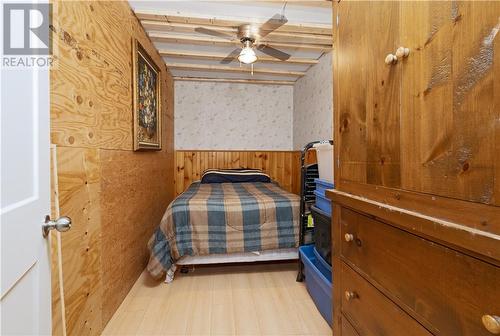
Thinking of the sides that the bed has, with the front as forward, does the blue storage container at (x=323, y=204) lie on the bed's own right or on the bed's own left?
on the bed's own left

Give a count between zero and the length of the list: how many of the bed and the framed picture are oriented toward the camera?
1

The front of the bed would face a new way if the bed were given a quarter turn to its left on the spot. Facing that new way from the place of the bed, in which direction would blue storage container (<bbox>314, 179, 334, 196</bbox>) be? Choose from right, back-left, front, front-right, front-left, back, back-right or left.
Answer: front-right

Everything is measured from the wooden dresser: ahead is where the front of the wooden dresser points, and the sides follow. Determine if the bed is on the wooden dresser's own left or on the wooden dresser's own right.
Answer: on the wooden dresser's own right

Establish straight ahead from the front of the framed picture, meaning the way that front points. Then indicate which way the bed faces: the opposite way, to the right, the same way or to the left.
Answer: to the right

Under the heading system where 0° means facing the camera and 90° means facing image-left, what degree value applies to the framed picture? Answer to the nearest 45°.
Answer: approximately 270°

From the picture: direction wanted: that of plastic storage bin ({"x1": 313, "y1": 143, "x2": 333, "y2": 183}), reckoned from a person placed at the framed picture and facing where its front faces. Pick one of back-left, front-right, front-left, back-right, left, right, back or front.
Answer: front-right

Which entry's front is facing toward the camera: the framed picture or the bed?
the bed

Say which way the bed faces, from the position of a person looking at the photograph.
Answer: facing the viewer

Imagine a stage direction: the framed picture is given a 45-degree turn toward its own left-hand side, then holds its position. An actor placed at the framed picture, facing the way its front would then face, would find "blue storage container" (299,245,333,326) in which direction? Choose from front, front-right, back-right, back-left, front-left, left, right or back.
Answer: right

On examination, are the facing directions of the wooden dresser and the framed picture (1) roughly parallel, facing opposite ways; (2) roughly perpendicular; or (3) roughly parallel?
roughly parallel, facing opposite ways

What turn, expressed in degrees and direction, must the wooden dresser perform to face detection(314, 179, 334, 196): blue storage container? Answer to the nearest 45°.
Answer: approximately 90° to its right

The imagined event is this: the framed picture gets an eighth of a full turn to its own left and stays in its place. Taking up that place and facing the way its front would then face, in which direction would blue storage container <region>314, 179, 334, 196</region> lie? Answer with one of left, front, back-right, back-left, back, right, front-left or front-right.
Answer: right

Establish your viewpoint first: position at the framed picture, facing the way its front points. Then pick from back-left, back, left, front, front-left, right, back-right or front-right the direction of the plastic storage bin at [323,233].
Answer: front-right

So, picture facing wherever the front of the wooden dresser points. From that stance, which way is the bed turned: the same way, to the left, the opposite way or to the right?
to the left

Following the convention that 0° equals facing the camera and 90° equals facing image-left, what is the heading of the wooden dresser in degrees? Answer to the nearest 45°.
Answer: approximately 45°
